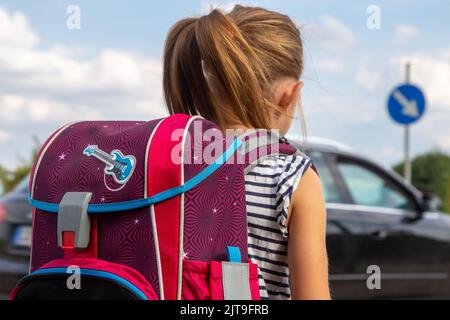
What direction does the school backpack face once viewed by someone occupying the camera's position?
facing the viewer and to the left of the viewer

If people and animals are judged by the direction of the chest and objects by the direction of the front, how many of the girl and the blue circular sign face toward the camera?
1

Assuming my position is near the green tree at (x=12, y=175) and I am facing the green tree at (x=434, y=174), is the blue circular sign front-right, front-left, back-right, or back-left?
front-right

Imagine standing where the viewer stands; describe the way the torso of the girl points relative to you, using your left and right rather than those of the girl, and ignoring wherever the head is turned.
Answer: facing away from the viewer and to the right of the viewer

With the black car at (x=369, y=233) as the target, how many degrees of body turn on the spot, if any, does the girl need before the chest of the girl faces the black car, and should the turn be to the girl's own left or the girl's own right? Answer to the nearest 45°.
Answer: approximately 45° to the girl's own left

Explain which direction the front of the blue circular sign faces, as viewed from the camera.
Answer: facing the viewer

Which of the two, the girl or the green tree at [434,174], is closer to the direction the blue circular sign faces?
the girl

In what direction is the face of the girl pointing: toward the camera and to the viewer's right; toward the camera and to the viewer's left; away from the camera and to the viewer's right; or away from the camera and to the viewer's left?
away from the camera and to the viewer's right

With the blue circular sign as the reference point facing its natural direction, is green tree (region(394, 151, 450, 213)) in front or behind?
behind

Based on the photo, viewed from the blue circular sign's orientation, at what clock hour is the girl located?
The girl is roughly at 12 o'clock from the blue circular sign.

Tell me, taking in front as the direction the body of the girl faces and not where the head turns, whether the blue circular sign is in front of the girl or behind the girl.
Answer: in front

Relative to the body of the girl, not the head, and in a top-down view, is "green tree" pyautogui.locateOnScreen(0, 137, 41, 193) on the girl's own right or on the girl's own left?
on the girl's own left

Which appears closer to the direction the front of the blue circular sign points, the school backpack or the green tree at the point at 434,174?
the school backpack

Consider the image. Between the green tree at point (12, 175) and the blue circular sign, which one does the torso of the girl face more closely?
the blue circular sign

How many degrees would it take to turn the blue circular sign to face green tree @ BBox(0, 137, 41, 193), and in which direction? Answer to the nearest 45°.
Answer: approximately 90° to its right

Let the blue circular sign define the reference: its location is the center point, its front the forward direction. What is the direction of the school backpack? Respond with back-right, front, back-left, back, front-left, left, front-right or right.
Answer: front

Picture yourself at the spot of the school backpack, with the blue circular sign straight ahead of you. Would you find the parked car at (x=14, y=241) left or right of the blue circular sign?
left
